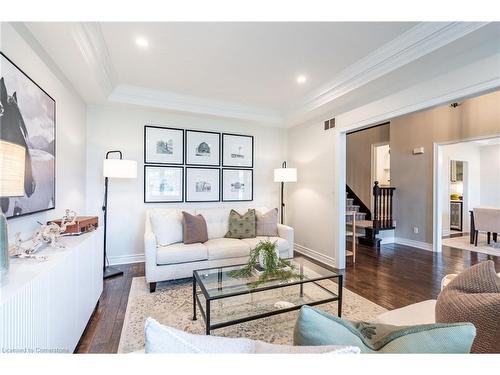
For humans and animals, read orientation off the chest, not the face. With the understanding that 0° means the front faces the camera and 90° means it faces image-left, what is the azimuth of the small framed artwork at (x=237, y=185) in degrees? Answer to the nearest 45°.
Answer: approximately 0°

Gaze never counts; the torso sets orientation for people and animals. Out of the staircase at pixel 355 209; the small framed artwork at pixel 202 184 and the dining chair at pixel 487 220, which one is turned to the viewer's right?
the staircase

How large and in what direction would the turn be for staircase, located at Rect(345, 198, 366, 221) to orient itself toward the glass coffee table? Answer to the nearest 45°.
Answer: approximately 90° to its right

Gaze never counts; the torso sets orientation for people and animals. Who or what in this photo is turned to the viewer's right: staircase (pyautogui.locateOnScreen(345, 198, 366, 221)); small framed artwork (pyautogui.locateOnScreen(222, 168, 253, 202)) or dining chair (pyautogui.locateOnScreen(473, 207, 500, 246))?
the staircase

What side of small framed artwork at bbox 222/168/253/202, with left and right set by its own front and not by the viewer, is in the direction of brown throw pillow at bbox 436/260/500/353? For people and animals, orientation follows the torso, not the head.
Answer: front

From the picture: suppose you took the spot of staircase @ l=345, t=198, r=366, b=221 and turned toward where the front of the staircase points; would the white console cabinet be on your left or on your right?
on your right

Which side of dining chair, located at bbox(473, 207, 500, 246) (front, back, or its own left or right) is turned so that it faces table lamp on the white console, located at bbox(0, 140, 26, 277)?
back

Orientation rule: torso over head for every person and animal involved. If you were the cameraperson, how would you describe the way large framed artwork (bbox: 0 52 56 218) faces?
facing to the right of the viewer

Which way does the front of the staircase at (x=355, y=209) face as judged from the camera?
facing to the right of the viewer

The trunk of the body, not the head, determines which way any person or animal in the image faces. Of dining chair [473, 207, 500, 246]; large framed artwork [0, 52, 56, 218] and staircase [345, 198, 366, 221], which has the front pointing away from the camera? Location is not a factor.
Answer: the dining chair

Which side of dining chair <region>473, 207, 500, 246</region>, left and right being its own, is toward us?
back

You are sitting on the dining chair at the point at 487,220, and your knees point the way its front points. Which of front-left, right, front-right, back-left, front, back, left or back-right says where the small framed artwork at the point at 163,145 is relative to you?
back-left

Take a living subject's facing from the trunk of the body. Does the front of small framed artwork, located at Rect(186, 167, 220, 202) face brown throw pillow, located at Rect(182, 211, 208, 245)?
yes

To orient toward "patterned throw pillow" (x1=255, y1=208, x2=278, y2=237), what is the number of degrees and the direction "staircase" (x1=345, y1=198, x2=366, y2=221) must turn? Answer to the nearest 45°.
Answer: approximately 90° to its right
